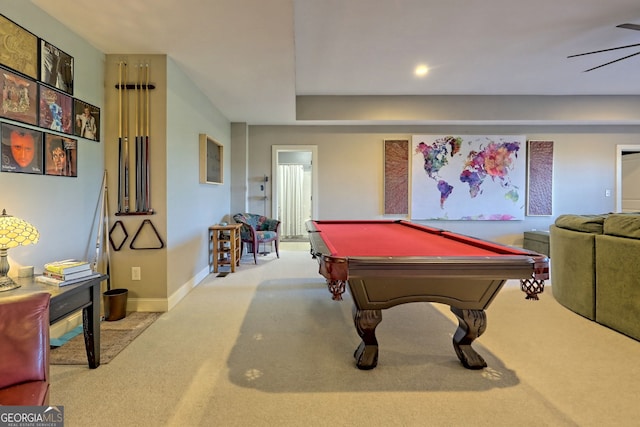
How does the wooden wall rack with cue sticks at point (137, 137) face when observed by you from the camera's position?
facing the viewer

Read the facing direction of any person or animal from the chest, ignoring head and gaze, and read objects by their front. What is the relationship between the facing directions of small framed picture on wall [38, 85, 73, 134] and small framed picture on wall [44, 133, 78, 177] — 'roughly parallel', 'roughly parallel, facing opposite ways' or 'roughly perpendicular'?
roughly parallel

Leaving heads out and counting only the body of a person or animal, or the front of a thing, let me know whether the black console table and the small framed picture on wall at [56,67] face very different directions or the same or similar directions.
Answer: same or similar directions

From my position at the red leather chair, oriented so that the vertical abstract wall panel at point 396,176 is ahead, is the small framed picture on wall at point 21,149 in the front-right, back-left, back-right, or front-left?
front-left

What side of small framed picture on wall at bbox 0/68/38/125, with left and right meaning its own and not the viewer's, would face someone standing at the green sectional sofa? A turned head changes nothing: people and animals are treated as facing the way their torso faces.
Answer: front

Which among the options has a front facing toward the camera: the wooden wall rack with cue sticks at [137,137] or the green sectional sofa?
the wooden wall rack with cue sticks

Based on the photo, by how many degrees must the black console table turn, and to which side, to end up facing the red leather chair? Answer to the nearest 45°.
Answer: approximately 45° to its right

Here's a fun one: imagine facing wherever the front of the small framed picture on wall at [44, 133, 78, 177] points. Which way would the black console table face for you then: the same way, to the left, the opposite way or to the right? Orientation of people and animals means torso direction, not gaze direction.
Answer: the same way

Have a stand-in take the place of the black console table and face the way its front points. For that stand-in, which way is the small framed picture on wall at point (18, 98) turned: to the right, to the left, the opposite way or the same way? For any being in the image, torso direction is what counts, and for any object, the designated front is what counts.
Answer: the same way

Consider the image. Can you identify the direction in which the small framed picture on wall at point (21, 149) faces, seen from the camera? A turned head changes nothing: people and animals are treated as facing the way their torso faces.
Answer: facing the viewer and to the right of the viewer

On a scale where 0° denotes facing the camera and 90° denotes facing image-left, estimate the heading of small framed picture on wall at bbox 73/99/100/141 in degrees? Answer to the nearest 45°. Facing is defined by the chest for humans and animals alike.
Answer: approximately 315°

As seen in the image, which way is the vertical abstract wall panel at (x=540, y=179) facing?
toward the camera

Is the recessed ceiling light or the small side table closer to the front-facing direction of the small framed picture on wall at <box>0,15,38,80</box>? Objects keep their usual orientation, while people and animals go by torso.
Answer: the recessed ceiling light

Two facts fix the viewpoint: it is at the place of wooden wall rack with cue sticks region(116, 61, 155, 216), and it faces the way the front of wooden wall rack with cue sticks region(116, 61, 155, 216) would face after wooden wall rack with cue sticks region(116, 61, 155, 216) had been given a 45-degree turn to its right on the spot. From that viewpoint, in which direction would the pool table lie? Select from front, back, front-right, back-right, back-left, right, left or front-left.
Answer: left

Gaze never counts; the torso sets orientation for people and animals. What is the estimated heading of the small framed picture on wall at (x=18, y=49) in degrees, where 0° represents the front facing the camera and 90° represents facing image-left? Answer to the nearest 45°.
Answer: approximately 315°
